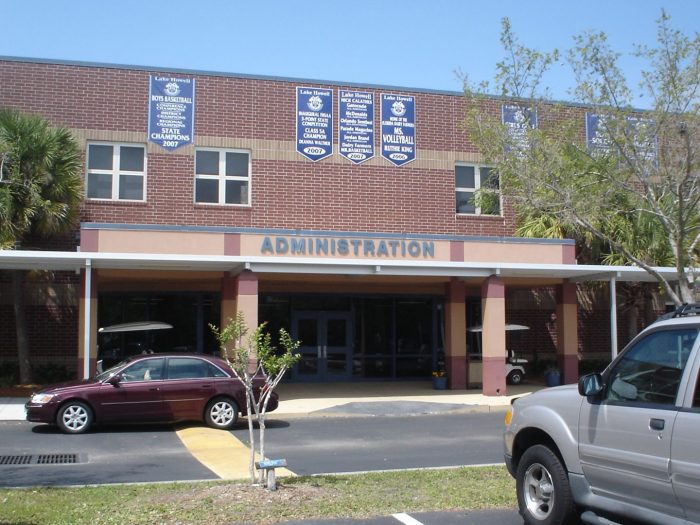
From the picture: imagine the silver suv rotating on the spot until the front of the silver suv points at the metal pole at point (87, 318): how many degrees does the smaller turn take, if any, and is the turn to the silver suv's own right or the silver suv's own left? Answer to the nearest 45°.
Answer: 0° — it already faces it

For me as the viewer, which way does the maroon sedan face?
facing to the left of the viewer

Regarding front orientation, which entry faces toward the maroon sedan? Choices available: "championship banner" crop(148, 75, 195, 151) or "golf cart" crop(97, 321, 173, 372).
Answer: the championship banner

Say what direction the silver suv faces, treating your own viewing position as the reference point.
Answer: facing away from the viewer and to the left of the viewer

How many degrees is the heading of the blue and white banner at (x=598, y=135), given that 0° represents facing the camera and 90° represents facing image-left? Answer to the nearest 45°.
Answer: approximately 0°

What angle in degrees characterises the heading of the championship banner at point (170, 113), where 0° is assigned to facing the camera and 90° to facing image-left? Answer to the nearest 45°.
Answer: approximately 0°

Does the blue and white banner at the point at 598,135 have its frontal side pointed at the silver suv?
yes

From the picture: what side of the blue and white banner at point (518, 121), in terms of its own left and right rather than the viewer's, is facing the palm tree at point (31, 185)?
right
